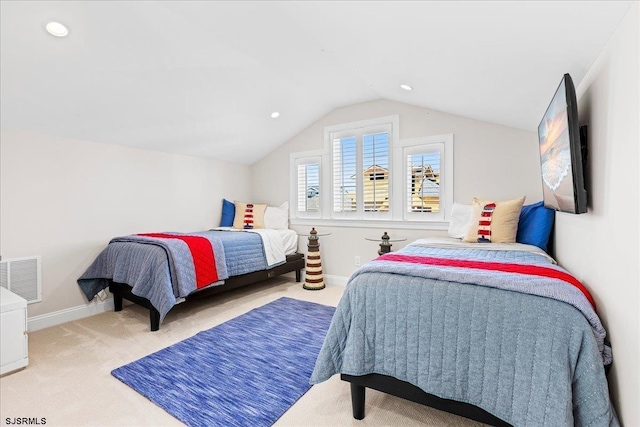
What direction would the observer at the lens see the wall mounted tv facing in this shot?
facing to the left of the viewer

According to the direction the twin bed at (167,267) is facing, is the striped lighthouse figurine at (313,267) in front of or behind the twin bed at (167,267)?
behind

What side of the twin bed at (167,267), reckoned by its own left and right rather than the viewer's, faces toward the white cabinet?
front

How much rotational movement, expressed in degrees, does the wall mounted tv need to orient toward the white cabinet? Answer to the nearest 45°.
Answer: approximately 45° to its left

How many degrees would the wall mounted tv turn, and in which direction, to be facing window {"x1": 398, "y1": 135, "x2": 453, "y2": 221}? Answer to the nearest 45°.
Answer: approximately 45° to its right

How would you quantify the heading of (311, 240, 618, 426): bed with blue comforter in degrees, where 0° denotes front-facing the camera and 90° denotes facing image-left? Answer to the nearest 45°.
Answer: approximately 0°

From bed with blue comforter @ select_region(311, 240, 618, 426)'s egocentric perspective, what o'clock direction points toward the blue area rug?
The blue area rug is roughly at 3 o'clock from the bed with blue comforter.
